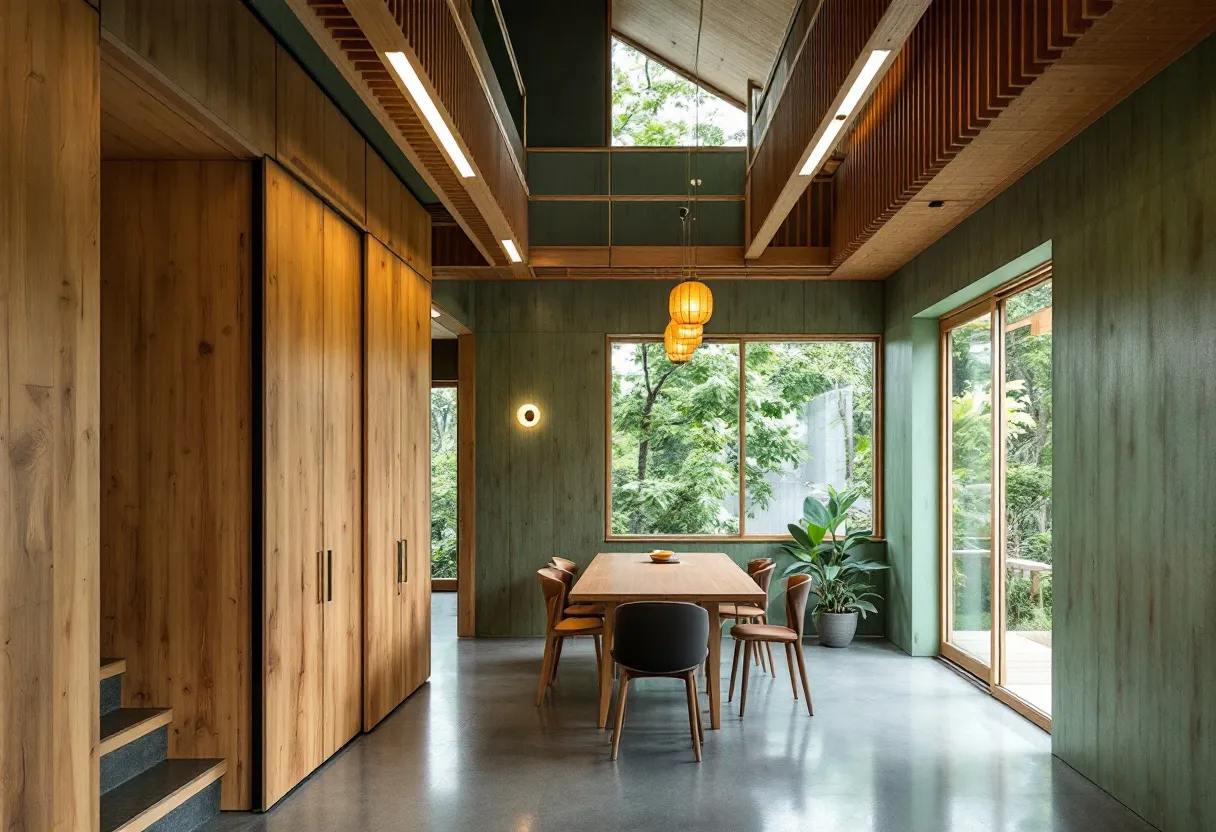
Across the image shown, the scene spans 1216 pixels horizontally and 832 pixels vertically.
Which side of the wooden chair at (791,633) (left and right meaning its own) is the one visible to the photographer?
left

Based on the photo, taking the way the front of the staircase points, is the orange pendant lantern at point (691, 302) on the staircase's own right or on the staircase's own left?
on the staircase's own left

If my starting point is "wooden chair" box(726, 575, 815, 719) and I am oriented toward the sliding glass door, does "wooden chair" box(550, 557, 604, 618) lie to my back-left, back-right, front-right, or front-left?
back-left

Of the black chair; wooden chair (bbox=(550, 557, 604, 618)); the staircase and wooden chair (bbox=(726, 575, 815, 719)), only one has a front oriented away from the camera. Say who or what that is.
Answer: the black chair

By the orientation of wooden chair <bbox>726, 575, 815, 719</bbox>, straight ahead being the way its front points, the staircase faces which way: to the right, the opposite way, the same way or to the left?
the opposite way

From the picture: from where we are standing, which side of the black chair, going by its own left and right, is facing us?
back

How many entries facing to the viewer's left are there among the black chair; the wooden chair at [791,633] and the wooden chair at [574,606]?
1

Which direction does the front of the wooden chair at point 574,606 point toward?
to the viewer's right

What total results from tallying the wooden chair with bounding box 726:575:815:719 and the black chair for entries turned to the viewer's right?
0

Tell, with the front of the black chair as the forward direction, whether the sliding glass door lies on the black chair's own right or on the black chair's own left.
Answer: on the black chair's own right
